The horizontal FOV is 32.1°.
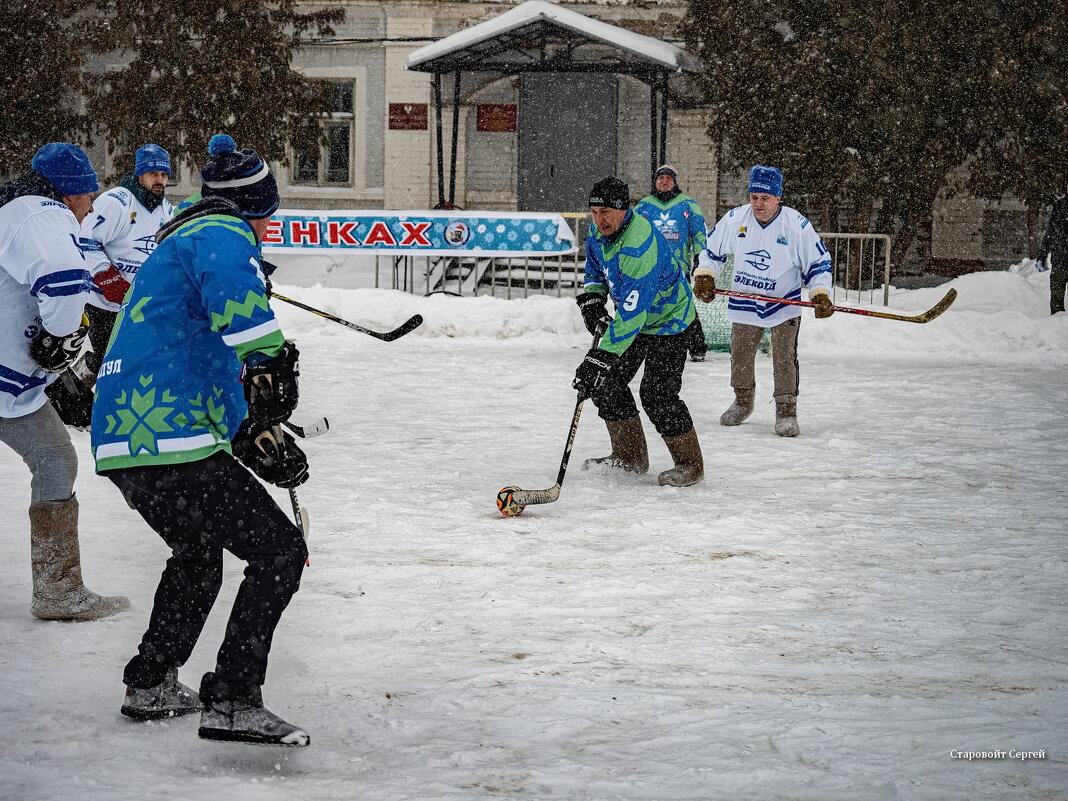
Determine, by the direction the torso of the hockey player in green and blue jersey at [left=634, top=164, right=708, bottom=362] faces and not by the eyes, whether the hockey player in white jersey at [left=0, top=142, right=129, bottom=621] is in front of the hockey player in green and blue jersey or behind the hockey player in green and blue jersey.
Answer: in front

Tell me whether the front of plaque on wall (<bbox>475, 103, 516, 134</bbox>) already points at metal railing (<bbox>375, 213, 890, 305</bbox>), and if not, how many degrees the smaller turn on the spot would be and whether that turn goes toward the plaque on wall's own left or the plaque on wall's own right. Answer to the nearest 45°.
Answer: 0° — it already faces it

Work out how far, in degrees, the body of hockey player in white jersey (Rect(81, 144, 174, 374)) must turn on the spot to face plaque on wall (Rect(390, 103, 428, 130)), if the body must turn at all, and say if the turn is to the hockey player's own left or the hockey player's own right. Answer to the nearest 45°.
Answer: approximately 135° to the hockey player's own left

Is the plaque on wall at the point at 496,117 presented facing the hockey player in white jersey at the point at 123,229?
yes

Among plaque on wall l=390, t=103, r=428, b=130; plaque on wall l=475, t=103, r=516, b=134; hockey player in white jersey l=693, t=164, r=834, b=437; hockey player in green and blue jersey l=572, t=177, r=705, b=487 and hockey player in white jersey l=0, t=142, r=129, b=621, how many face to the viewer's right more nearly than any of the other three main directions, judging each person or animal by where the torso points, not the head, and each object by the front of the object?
1

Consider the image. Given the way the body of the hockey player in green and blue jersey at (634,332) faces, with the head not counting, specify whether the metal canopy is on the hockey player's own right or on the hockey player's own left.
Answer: on the hockey player's own right

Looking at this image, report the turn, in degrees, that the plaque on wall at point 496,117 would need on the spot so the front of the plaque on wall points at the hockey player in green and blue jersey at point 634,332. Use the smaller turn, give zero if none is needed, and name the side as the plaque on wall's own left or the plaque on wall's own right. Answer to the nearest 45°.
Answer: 0° — it already faces them

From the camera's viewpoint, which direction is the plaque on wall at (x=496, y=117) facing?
toward the camera

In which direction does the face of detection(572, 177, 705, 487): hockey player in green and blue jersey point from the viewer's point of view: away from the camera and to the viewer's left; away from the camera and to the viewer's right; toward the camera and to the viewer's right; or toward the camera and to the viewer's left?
toward the camera and to the viewer's left

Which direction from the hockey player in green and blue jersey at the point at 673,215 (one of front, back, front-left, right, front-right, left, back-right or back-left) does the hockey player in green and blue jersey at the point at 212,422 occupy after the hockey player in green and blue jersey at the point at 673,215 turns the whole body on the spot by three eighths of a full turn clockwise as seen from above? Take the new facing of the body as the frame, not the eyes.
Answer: back-left

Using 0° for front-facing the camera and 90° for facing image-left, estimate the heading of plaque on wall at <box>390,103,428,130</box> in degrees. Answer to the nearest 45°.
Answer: approximately 0°

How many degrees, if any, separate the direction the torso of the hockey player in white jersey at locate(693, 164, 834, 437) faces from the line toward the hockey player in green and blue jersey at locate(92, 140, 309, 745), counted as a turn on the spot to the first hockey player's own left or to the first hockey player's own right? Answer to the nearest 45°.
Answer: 0° — they already face them

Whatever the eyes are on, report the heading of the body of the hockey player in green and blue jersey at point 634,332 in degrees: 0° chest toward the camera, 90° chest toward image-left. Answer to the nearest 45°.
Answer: approximately 45°

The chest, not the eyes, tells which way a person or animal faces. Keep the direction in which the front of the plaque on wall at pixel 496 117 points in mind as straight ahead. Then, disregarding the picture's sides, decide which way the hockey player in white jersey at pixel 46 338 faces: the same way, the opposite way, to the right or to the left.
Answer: to the left

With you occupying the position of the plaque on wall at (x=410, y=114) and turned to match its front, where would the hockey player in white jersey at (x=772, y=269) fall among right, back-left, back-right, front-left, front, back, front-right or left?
front

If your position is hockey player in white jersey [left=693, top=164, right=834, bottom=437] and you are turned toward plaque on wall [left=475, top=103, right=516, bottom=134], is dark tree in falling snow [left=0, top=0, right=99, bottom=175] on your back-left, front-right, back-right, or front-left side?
front-left

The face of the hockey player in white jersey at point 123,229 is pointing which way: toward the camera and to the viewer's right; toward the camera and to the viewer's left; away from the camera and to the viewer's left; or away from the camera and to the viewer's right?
toward the camera and to the viewer's right
